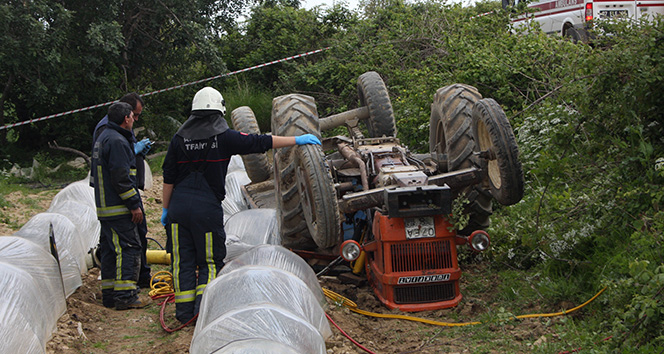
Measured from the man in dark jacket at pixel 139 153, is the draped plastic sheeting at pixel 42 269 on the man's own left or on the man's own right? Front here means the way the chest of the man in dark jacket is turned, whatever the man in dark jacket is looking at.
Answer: on the man's own right

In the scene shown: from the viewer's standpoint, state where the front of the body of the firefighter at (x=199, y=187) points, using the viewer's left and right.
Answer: facing away from the viewer

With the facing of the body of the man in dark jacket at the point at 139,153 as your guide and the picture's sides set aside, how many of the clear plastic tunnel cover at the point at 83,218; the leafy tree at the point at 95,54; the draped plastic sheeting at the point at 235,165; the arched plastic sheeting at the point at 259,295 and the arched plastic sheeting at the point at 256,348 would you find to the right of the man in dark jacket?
2

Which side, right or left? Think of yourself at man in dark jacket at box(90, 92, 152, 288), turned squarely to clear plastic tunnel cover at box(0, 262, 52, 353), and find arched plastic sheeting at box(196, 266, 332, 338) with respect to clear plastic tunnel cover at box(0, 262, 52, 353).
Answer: left

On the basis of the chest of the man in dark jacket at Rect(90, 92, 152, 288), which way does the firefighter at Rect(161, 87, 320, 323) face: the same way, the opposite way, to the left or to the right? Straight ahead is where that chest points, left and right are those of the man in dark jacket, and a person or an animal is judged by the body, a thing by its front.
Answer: to the left

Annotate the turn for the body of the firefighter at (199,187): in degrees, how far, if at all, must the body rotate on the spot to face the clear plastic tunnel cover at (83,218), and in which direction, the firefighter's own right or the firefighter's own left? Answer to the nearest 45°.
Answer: approximately 45° to the firefighter's own left

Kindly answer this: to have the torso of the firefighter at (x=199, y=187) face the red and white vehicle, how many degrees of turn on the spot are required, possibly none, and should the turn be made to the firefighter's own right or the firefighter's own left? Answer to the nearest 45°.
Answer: approximately 45° to the firefighter's own right

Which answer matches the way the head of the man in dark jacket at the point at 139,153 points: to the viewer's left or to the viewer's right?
to the viewer's right

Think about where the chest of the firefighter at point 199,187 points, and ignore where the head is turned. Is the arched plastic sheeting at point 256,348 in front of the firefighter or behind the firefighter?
behind

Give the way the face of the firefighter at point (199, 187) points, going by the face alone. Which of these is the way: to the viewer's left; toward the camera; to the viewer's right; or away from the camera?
away from the camera

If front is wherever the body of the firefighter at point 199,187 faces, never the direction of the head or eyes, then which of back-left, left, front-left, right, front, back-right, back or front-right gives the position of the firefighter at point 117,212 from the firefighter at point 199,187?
front-left

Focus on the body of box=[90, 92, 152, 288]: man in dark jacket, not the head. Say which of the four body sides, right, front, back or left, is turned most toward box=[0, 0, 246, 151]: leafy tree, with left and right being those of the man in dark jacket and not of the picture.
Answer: left

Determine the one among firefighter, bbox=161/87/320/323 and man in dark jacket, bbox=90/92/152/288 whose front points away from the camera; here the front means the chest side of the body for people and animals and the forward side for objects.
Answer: the firefighter

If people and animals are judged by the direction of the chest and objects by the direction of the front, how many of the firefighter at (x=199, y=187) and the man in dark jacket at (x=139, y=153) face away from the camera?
1

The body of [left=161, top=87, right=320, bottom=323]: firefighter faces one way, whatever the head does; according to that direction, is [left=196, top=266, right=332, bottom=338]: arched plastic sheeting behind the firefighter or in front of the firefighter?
behind
